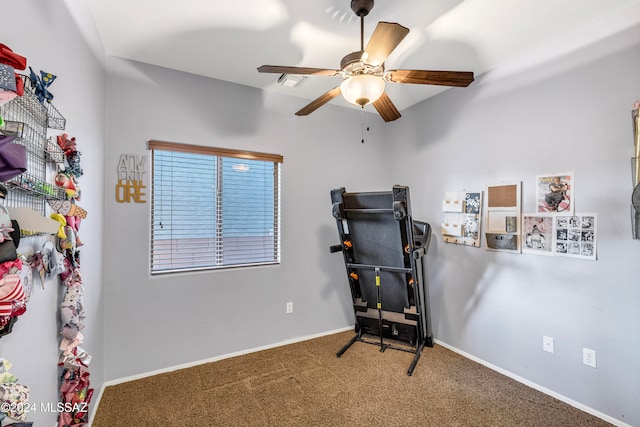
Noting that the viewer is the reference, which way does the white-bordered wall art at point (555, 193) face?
facing the viewer and to the left of the viewer

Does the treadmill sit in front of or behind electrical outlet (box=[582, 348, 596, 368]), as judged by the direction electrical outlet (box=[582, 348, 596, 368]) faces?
in front

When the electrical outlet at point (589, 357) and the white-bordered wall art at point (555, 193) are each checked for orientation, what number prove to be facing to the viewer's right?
0

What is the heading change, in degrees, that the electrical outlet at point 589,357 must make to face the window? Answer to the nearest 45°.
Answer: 0° — it already faces it

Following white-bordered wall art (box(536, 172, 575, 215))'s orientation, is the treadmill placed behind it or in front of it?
in front

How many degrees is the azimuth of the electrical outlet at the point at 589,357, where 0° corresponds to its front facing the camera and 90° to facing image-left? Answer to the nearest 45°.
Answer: approximately 45°

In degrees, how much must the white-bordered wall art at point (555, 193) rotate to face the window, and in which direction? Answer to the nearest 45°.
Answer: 0° — it already faces it
